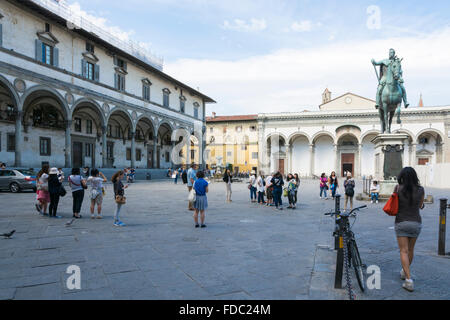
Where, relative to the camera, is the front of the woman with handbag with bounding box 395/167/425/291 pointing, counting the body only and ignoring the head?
away from the camera

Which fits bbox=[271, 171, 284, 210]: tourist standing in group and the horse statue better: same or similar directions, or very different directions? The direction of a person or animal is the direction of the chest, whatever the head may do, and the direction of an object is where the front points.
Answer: very different directions

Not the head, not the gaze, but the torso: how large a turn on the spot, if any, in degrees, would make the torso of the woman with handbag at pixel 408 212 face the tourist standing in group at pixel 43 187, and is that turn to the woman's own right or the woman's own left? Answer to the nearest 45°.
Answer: approximately 90° to the woman's own left

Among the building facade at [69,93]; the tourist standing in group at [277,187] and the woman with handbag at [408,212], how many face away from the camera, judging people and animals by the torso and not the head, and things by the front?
2

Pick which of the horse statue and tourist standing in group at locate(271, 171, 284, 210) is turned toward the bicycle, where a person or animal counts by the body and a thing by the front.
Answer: the horse statue

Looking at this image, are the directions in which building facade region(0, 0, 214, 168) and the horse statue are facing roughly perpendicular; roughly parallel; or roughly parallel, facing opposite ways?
roughly perpendicular

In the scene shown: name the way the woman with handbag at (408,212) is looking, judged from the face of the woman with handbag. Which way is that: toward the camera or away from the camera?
away from the camera

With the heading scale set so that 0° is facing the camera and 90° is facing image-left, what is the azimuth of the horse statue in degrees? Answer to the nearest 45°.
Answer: approximately 0°

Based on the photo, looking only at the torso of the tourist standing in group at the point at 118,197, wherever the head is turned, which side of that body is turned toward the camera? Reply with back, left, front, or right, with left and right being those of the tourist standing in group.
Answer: right

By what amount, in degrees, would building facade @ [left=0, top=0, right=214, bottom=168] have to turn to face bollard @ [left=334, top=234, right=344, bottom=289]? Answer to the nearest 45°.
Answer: approximately 45° to its right

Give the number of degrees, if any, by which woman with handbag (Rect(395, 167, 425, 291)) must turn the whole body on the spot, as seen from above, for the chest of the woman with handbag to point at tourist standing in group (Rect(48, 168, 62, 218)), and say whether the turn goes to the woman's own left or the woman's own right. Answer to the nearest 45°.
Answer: approximately 90° to the woman's own left

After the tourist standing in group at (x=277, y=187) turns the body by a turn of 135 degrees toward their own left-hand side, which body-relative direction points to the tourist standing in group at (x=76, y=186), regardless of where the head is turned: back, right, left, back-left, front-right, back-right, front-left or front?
front

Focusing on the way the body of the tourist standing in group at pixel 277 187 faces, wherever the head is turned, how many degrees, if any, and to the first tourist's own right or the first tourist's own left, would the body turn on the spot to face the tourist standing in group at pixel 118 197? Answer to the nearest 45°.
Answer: approximately 135° to the first tourist's own left
